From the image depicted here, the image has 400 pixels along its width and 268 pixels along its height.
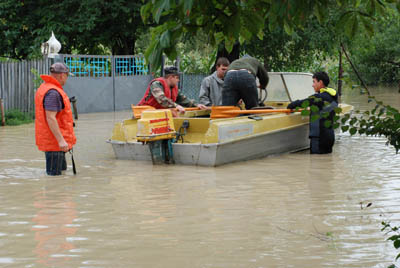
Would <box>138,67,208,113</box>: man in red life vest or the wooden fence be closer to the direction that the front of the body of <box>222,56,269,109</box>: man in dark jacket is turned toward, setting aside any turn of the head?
the wooden fence

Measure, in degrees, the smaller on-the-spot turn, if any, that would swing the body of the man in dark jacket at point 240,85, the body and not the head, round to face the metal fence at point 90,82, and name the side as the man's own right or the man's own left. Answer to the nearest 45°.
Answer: approximately 90° to the man's own left

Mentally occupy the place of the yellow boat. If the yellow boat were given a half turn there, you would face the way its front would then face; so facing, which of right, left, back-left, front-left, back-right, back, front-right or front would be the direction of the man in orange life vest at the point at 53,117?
front

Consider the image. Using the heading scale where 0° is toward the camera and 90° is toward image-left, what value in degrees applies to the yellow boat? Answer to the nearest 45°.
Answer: approximately 225°

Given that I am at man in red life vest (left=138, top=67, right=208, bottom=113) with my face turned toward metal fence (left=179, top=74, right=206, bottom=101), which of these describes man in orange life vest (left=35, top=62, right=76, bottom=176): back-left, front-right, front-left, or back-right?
back-left

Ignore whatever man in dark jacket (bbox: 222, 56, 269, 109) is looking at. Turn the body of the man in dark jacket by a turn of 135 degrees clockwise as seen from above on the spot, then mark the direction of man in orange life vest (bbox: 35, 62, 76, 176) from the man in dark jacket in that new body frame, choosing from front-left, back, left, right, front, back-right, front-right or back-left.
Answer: front-right

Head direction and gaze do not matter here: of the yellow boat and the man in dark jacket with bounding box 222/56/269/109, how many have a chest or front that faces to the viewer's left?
0

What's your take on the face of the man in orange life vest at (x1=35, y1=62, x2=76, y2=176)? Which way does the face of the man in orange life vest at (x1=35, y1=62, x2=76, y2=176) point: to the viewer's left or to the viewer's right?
to the viewer's right

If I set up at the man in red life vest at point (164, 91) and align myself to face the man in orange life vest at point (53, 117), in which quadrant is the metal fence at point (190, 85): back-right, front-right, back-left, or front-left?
back-right

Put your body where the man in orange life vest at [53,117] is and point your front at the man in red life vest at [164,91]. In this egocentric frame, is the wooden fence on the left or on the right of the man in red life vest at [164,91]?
left

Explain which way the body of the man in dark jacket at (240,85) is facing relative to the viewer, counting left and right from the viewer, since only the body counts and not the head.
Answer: facing away from the viewer and to the right of the viewer
